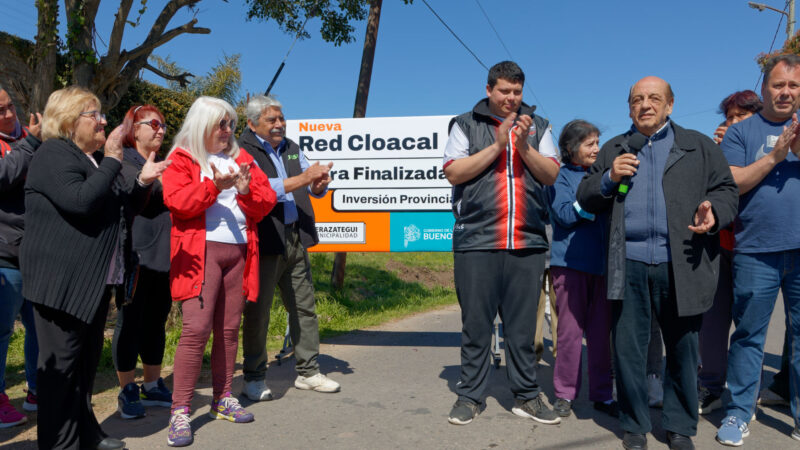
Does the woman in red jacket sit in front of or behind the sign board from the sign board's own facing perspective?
in front

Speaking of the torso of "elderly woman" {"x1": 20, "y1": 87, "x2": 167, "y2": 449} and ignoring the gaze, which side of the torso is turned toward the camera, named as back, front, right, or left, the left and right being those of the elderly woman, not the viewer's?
right

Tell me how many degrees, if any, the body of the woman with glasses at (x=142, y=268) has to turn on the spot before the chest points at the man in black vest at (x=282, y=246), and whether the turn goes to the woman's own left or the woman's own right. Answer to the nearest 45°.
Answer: approximately 45° to the woman's own left

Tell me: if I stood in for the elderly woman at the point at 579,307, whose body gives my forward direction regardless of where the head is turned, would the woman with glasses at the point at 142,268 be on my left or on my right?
on my right

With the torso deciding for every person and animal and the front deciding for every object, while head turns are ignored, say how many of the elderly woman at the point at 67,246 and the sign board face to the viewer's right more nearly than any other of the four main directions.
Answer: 1

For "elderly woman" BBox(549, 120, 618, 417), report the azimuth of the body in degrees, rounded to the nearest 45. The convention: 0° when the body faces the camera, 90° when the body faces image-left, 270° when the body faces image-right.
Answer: approximately 315°

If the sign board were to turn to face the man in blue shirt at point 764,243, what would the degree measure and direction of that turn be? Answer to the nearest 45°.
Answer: approximately 45° to its left

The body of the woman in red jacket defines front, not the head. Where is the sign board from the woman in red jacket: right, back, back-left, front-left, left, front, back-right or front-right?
left

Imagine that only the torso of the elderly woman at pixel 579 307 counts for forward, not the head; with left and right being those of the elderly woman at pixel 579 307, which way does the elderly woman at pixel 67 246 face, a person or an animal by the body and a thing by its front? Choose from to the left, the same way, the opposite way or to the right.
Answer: to the left

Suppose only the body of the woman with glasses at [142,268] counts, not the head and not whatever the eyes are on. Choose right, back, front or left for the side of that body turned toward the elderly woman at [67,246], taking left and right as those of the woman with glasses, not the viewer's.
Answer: right

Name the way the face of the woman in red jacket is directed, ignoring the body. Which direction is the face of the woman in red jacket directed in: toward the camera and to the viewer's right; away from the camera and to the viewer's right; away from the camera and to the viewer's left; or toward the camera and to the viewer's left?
toward the camera and to the viewer's right

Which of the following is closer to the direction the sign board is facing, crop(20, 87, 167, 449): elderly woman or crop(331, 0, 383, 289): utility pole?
the elderly woman

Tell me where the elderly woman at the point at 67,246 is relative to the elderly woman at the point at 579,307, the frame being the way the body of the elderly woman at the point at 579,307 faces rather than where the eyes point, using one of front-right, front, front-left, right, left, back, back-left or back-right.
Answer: right

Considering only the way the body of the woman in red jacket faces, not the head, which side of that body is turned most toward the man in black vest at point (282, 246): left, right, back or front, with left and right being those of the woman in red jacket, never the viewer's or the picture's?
left
